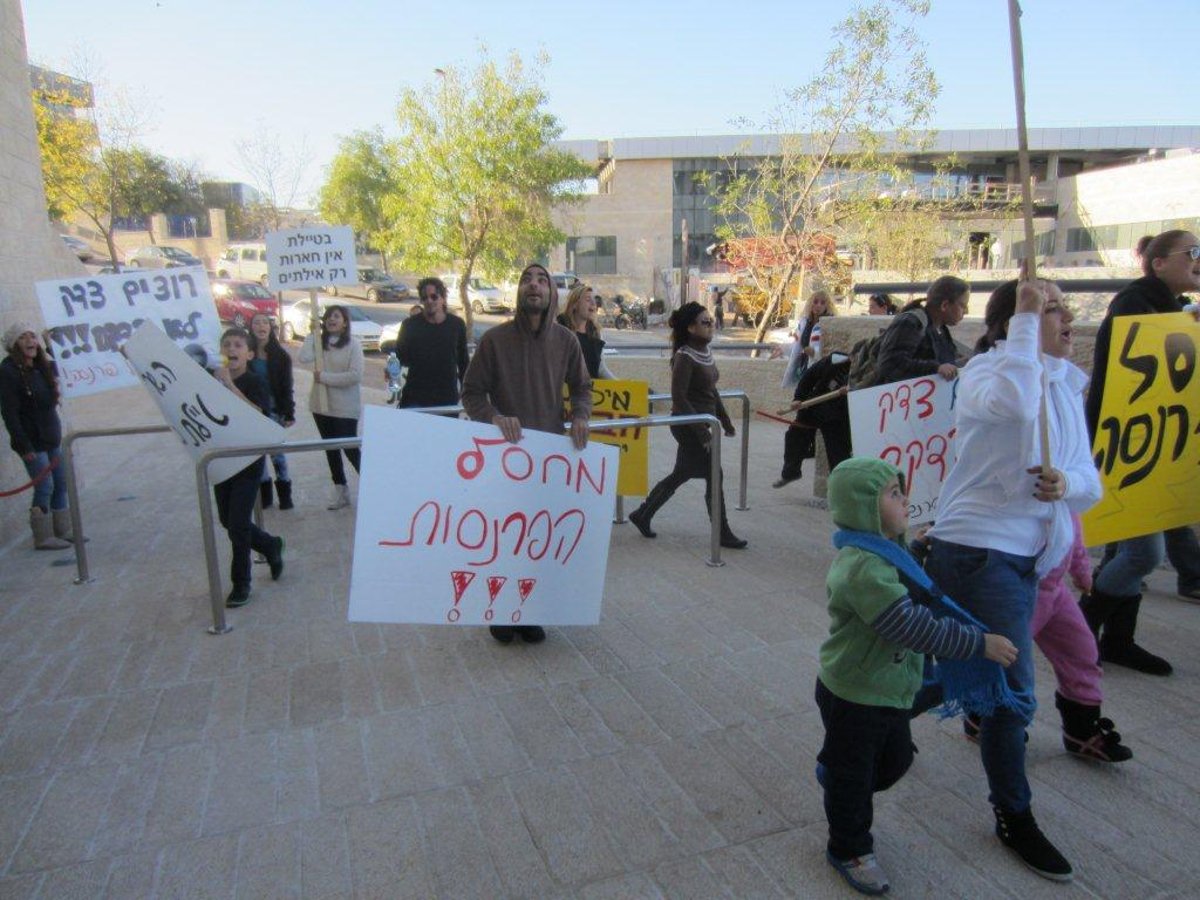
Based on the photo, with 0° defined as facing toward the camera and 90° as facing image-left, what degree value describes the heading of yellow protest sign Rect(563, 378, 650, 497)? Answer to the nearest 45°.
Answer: approximately 0°

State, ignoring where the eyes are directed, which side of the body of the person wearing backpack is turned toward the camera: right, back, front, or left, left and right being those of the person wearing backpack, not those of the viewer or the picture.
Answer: right

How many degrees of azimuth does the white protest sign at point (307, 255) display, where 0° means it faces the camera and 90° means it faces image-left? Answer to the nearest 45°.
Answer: approximately 0°

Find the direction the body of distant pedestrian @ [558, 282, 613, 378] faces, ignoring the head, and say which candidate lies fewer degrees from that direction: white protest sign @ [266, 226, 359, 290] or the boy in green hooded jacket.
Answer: the boy in green hooded jacket

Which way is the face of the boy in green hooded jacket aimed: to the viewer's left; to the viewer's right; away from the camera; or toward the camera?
to the viewer's right

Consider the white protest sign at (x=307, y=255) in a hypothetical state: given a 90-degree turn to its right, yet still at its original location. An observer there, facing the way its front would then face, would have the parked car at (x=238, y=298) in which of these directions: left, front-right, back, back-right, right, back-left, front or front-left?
right

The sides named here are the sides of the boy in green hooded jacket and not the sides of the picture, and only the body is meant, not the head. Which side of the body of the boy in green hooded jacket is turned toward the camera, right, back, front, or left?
right

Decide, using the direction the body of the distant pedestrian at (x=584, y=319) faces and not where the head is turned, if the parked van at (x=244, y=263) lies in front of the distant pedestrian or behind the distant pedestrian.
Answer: behind

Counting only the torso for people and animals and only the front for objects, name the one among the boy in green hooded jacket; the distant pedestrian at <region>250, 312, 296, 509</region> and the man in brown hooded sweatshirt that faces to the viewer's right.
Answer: the boy in green hooded jacket

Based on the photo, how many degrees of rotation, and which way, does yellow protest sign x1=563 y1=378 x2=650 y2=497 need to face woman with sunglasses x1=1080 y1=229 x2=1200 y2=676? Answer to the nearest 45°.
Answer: approximately 45° to its left
